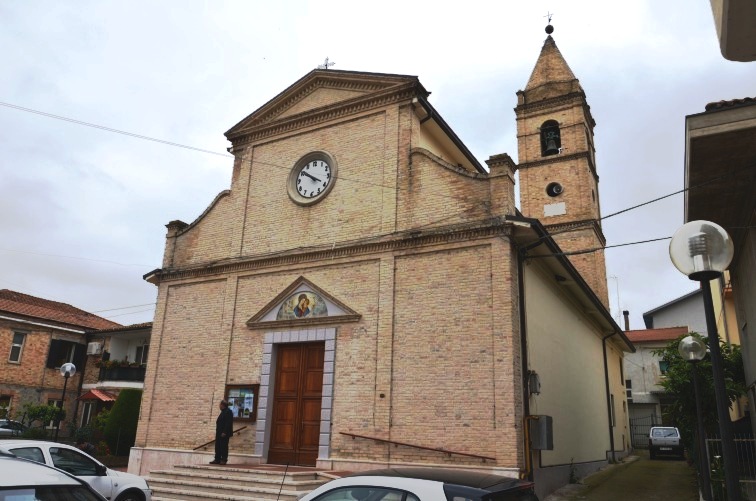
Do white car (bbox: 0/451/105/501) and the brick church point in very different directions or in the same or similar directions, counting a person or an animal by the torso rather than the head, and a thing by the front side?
very different directions

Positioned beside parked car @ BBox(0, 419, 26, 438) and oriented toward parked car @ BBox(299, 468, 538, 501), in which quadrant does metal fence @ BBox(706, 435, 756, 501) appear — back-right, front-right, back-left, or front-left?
front-left

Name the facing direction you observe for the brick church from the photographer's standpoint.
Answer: facing the viewer and to the left of the viewer

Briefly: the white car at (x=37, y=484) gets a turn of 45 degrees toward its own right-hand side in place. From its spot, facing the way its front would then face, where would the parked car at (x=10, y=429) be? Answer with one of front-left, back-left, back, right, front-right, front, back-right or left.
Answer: back-left

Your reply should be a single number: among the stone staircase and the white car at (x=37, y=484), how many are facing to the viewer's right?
1

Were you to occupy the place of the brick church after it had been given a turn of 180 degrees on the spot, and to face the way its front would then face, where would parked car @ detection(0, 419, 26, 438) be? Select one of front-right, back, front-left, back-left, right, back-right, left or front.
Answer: left

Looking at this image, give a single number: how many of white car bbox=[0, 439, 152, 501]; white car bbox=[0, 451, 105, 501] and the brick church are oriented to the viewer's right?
2

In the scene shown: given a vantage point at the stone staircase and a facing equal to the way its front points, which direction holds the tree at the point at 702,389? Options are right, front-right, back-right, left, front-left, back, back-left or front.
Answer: back-left

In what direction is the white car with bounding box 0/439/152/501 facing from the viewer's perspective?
to the viewer's right

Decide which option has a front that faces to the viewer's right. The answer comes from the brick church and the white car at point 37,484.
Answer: the white car

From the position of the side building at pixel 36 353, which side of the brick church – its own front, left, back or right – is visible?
right

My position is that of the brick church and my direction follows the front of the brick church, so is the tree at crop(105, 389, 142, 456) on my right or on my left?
on my right

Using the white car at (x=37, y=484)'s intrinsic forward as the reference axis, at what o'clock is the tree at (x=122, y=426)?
The tree is roughly at 9 o'clock from the white car.

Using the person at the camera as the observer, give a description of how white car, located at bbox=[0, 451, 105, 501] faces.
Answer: facing to the right of the viewer

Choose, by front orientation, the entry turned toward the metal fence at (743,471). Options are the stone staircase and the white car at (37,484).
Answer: the white car
